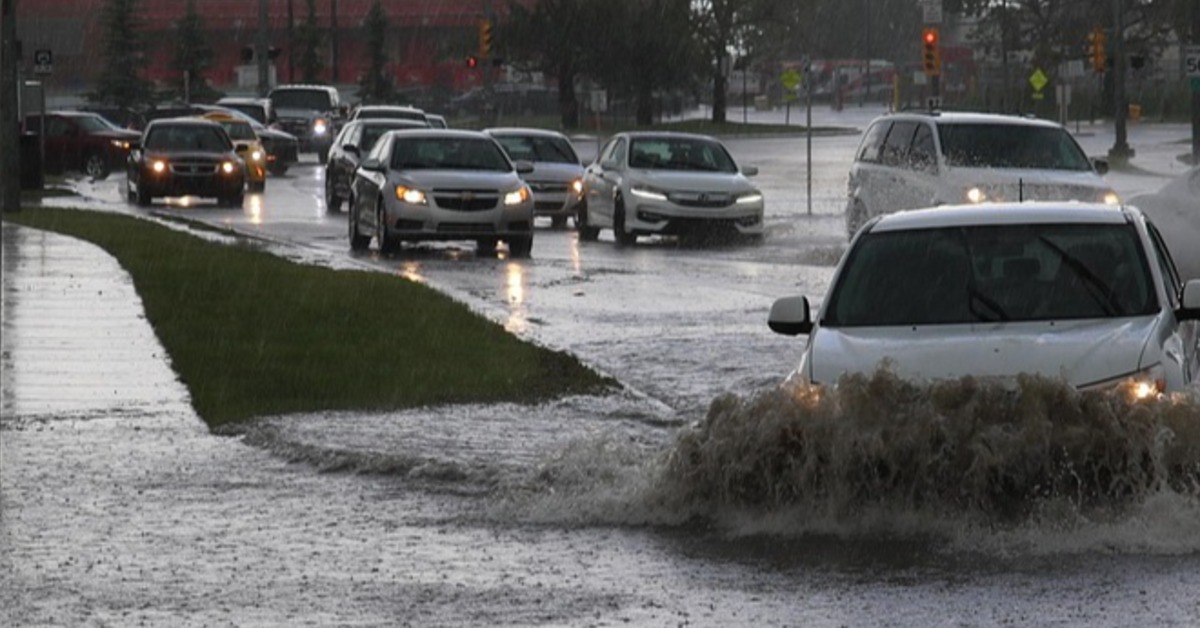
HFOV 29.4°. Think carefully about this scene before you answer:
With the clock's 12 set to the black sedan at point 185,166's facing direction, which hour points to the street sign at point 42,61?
The street sign is roughly at 4 o'clock from the black sedan.

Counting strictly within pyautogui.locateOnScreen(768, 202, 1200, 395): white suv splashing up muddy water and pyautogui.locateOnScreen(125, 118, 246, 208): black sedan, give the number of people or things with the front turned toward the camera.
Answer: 2

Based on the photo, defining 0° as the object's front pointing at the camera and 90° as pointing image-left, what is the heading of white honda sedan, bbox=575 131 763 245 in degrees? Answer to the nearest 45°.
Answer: approximately 315°

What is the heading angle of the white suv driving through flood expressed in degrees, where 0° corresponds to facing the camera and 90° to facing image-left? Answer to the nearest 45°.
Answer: approximately 315°

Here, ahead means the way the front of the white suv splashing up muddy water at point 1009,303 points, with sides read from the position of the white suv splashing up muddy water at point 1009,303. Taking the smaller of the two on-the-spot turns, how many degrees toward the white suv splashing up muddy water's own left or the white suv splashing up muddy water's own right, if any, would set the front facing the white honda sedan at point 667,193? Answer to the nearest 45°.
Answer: approximately 180°

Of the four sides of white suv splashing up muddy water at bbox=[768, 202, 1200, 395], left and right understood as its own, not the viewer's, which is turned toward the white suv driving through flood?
back

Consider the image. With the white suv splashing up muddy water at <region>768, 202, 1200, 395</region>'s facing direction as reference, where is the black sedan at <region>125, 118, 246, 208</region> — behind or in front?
behind

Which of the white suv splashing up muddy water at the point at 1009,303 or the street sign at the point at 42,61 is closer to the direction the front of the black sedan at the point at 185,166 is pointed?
the white suv splashing up muddy water

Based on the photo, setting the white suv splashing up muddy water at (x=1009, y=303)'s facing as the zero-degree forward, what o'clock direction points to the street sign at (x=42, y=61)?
The street sign is roughly at 5 o'clock from the white suv splashing up muddy water.

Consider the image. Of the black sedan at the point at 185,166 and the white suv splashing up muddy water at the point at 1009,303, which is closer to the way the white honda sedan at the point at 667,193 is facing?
the white suv splashing up muddy water
